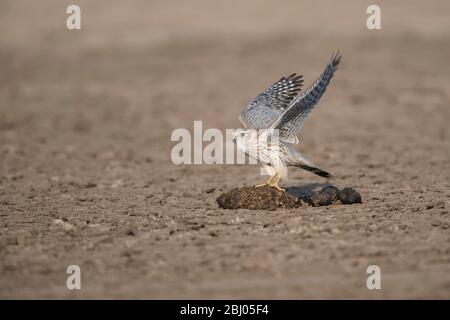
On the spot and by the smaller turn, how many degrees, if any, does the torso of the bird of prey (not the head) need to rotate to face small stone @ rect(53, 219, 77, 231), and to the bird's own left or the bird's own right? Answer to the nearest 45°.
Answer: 0° — it already faces it

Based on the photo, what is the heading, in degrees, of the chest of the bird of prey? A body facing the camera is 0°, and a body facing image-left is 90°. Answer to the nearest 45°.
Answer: approximately 90°

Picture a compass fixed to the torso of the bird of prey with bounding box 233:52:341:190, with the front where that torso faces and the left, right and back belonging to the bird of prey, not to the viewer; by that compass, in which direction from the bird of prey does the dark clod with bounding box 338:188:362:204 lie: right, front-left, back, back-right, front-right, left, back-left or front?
back-right

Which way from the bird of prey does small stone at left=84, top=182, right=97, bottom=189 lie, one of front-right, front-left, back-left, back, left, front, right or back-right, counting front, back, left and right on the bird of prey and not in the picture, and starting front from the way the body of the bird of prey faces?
front-right
